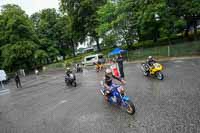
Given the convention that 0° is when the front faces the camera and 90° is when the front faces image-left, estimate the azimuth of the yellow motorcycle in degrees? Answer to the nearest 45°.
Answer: approximately 315°

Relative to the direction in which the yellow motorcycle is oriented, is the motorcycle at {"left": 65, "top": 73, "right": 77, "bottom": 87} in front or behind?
behind

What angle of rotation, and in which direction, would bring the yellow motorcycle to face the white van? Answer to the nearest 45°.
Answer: approximately 180°

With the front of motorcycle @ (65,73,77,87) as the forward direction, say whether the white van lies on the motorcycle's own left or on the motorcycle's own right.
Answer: on the motorcycle's own left
